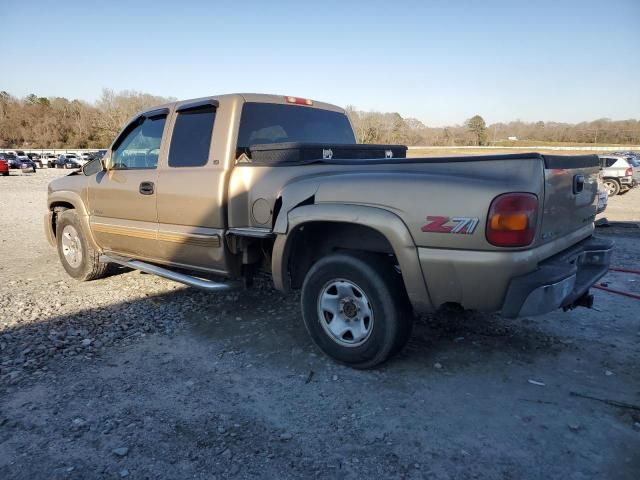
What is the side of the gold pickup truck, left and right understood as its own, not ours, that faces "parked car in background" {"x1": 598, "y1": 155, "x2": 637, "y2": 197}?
right

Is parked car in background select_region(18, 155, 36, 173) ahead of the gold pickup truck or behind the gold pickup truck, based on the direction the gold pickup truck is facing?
ahead

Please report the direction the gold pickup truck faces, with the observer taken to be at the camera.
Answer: facing away from the viewer and to the left of the viewer
